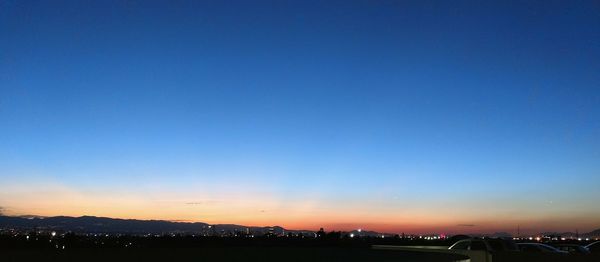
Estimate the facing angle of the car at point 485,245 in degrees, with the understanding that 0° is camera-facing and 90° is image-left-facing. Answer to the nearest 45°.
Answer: approximately 90°
